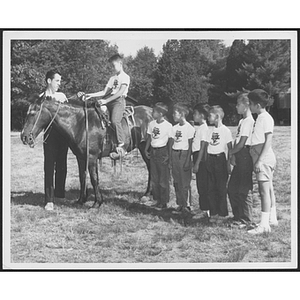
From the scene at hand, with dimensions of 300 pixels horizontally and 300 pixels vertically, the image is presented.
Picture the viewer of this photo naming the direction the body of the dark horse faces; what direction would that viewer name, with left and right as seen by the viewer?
facing the viewer and to the left of the viewer

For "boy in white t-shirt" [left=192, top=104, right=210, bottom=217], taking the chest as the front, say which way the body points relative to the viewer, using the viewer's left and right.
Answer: facing to the left of the viewer
